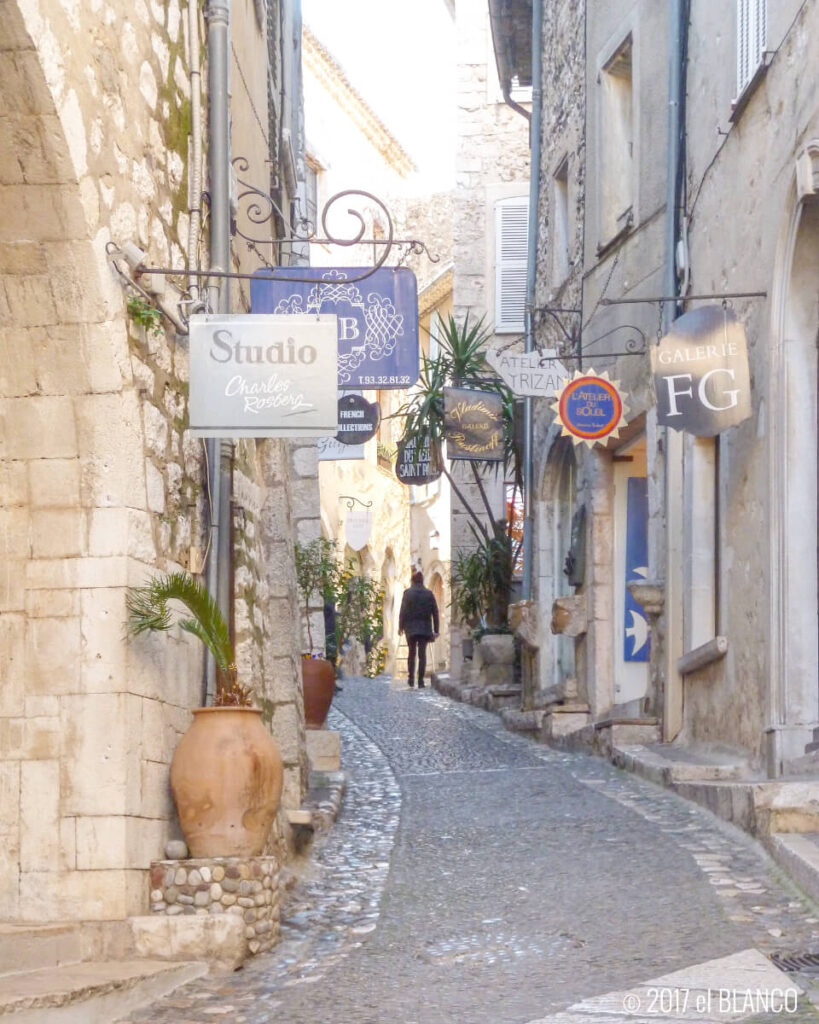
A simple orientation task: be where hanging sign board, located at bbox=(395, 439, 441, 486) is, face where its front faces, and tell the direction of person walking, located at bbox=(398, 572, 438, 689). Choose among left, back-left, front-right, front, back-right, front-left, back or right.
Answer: back

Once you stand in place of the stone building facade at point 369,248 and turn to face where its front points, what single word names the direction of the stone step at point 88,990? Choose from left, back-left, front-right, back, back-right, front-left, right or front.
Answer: front-right

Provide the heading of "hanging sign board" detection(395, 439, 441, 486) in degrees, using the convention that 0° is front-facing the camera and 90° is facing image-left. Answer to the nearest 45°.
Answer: approximately 0°

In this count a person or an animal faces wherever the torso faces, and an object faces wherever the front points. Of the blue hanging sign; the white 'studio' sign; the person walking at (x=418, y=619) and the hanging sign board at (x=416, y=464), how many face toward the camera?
3

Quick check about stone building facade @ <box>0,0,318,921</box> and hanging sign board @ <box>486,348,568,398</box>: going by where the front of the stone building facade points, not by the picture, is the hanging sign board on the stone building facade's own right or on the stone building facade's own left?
on the stone building facade's own left

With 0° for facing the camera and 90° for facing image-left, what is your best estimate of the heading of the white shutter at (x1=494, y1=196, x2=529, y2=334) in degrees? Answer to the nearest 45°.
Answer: approximately 0°

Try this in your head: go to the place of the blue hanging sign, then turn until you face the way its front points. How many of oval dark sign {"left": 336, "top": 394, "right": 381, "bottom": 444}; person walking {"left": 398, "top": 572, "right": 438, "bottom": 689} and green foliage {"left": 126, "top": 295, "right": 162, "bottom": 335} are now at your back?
2

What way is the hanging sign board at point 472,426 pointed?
toward the camera

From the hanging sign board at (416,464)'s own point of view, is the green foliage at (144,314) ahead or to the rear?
ahead

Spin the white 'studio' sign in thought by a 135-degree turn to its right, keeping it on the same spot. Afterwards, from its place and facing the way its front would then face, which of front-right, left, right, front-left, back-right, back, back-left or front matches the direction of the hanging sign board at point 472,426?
front-right

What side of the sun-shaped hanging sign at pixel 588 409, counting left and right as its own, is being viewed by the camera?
front

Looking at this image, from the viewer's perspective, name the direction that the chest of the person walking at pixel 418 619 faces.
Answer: away from the camera

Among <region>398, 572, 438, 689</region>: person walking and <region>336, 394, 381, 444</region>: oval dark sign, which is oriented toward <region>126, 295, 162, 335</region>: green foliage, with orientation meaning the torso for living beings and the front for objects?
the oval dark sign
